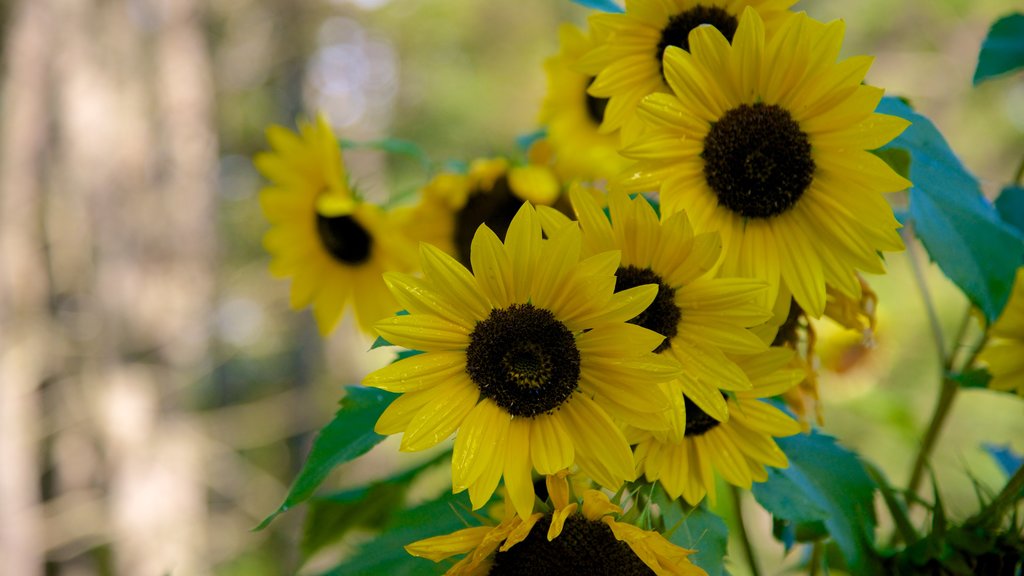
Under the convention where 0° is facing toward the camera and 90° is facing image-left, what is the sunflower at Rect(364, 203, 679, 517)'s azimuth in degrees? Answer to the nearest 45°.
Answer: approximately 0°

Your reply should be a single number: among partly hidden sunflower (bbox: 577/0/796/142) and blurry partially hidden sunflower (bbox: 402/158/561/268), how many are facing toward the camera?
2

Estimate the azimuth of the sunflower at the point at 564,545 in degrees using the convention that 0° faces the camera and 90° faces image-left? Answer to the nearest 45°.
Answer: approximately 0°

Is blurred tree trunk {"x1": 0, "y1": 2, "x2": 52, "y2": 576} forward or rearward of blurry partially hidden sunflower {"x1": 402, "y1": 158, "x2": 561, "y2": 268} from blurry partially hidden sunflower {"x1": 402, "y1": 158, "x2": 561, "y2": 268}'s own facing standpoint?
rearward

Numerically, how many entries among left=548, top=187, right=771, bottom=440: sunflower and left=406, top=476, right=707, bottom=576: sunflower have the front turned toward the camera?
2
